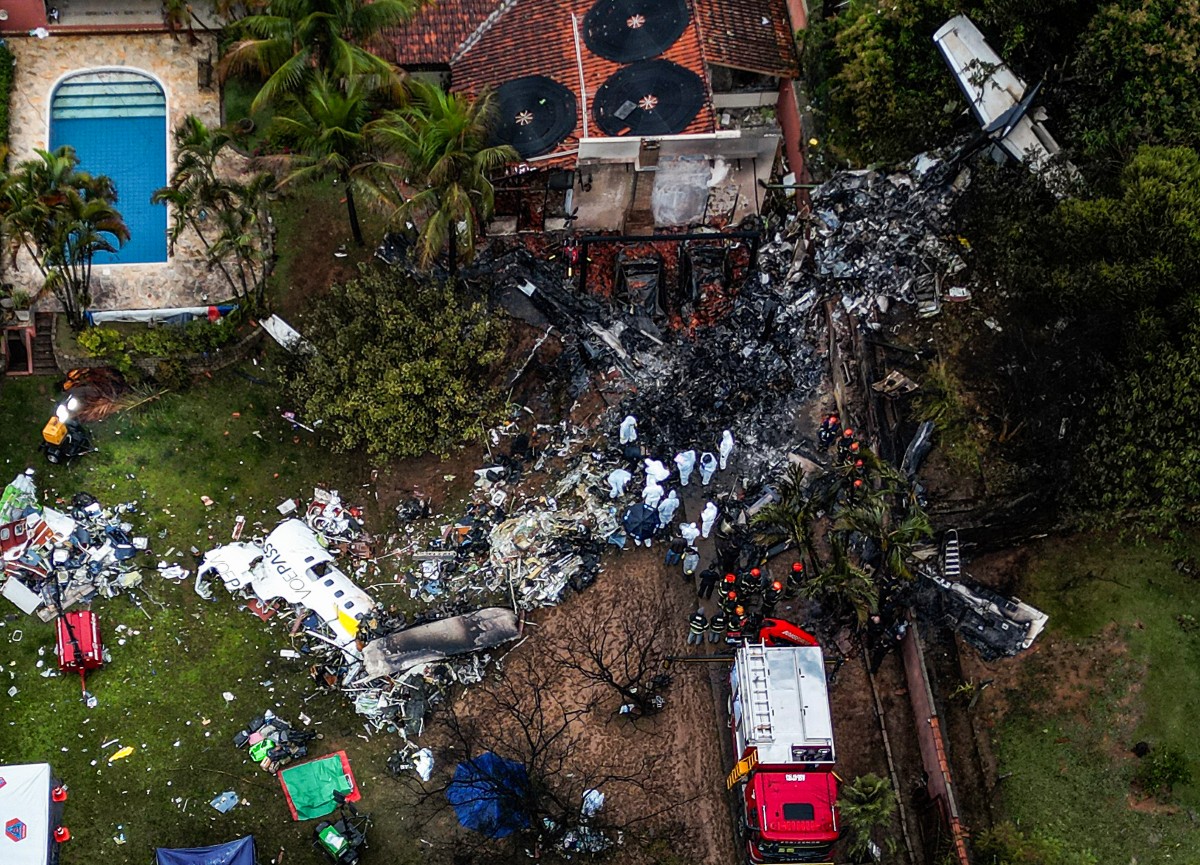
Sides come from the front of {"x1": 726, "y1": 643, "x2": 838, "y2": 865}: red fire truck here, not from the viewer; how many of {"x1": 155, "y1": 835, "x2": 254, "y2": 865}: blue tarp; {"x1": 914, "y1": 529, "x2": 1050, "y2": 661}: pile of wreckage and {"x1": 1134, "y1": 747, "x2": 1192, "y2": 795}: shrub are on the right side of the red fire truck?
1

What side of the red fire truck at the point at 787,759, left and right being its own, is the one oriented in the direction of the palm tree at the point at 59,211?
right

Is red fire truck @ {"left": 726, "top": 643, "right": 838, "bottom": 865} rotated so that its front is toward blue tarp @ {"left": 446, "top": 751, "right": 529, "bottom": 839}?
no

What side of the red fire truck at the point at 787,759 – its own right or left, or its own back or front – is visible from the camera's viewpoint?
front

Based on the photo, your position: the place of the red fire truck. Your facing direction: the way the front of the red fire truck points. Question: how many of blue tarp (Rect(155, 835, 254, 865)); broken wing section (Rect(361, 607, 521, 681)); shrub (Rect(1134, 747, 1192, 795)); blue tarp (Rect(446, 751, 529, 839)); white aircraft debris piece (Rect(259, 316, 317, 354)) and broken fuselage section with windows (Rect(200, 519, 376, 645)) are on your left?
1

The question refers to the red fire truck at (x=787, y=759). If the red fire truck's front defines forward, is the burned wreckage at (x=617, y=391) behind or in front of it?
behind

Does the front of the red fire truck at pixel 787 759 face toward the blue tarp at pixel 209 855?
no

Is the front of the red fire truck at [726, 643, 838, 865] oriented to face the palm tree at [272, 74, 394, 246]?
no
